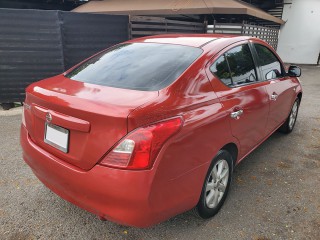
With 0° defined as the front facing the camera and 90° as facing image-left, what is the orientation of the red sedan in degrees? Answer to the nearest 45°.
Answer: approximately 225°
